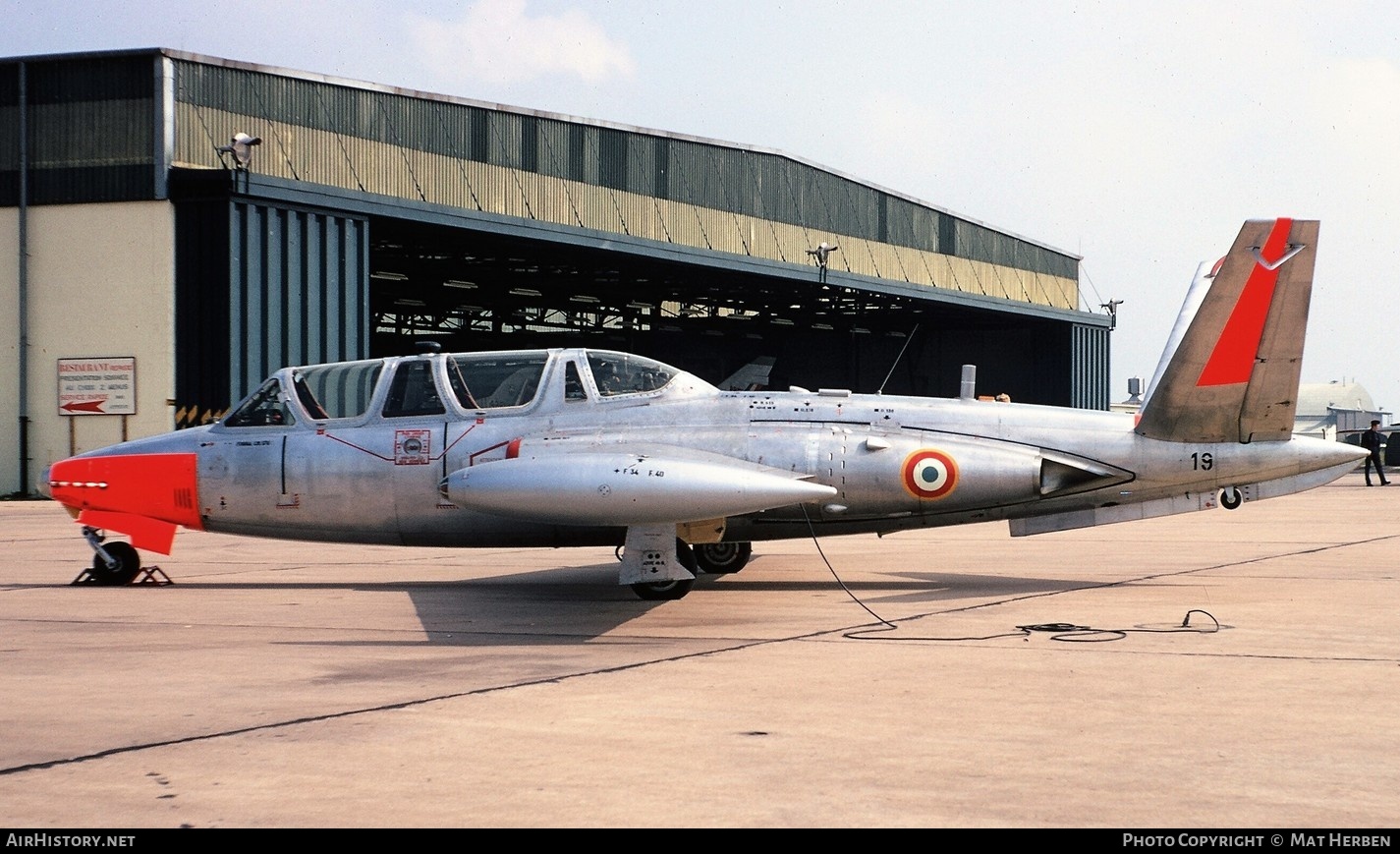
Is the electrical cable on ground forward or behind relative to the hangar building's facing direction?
forward

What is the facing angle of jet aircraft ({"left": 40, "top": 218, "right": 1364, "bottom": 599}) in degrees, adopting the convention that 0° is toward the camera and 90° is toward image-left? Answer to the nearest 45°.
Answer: approximately 90°

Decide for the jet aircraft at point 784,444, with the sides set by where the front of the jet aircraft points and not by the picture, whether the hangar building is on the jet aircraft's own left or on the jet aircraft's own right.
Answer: on the jet aircraft's own right

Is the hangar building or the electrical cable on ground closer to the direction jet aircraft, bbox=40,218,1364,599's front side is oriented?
the hangar building

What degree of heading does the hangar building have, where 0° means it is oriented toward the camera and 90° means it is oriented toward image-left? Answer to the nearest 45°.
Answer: approximately 315°

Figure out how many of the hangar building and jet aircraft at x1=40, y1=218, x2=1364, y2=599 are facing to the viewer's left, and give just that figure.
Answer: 1

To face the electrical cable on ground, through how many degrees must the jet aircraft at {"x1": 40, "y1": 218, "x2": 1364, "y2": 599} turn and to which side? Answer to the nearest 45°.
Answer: approximately 135° to its left
